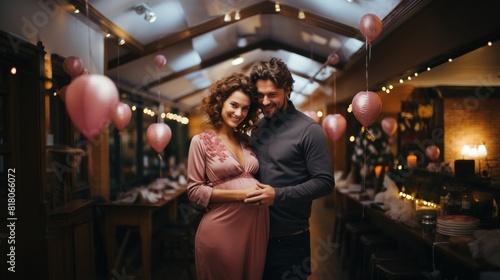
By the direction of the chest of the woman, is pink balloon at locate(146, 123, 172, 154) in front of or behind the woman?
behind

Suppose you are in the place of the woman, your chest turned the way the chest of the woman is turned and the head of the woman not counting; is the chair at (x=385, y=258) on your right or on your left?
on your left

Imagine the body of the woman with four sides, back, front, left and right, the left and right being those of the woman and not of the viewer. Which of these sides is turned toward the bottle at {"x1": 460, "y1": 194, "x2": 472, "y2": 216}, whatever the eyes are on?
left

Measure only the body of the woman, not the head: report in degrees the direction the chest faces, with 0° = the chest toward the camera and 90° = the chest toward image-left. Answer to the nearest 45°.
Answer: approximately 315°

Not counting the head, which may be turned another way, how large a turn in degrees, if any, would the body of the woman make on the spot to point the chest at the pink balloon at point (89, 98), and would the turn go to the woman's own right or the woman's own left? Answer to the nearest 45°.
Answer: approximately 135° to the woman's own right

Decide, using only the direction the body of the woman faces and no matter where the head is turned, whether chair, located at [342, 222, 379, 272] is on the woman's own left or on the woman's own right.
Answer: on the woman's own left

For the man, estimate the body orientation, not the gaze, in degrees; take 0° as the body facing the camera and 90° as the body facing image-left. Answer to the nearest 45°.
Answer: approximately 45°

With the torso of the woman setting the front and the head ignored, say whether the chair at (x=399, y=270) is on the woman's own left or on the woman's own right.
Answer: on the woman's own left

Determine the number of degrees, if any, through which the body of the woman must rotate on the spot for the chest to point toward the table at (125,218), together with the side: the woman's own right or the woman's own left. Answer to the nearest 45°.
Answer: approximately 180°

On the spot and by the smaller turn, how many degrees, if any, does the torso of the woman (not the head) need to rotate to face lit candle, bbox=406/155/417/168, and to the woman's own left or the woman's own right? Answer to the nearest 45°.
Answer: approximately 90° to the woman's own left
